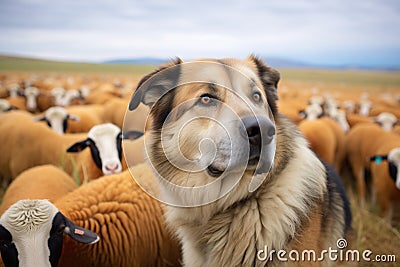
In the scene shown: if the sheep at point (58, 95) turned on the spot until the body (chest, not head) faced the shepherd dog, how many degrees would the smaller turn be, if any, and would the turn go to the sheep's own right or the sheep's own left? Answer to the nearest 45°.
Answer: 0° — it already faces it

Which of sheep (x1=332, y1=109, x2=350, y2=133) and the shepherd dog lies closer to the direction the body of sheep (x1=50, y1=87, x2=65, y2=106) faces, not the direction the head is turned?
the shepherd dog

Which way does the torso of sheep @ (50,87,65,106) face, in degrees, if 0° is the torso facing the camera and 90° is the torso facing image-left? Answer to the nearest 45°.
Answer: approximately 0°

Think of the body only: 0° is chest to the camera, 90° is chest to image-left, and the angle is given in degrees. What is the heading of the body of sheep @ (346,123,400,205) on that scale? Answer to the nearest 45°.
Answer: approximately 270°

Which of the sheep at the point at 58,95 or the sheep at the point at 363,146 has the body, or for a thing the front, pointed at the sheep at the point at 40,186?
the sheep at the point at 58,95

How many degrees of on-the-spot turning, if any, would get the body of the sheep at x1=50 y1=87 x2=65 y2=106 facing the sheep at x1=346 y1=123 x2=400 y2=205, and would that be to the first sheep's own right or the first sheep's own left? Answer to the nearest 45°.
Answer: approximately 45° to the first sheep's own left

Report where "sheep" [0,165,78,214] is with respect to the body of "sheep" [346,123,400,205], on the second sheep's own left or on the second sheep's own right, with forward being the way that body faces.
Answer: on the second sheep's own right

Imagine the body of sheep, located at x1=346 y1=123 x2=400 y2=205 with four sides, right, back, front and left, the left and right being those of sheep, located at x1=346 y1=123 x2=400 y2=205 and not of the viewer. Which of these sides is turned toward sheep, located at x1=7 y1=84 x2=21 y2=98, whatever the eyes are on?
back

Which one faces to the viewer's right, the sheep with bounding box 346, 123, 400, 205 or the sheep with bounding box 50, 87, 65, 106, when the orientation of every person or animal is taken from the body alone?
the sheep with bounding box 346, 123, 400, 205

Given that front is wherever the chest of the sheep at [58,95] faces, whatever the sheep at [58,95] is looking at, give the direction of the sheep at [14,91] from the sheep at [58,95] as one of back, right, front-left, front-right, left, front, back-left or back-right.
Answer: right

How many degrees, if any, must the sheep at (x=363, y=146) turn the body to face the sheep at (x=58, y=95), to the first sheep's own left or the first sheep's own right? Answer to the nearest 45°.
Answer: approximately 180°

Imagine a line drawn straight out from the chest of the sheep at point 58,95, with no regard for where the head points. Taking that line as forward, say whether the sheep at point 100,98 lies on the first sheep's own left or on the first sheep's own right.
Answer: on the first sheep's own left

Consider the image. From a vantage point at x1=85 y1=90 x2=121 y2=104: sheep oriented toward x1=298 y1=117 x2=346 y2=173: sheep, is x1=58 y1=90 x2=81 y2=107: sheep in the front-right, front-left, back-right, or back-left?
back-right

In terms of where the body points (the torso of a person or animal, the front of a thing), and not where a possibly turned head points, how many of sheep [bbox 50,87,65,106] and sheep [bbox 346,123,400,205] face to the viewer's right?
1
